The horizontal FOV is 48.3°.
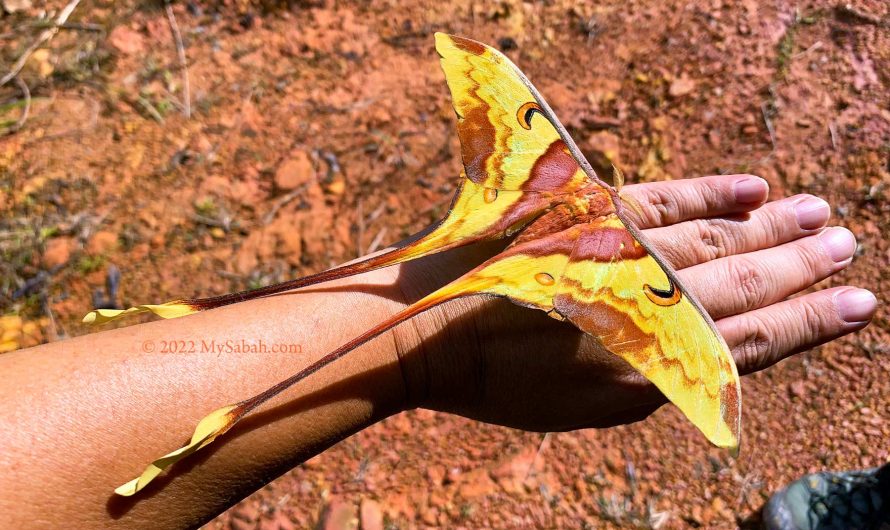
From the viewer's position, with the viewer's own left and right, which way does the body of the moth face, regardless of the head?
facing away from the viewer and to the right of the viewer

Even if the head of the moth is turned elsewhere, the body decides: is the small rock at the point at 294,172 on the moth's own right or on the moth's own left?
on the moth's own left

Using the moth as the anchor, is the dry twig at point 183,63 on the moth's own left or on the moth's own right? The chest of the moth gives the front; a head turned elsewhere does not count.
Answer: on the moth's own left

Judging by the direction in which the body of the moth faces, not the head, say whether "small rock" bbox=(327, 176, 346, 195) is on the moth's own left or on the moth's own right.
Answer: on the moth's own left

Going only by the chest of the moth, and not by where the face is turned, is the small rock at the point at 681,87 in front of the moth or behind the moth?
in front

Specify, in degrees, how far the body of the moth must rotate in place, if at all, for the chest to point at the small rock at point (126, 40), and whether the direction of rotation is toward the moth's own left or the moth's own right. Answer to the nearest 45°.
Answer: approximately 90° to the moth's own left
